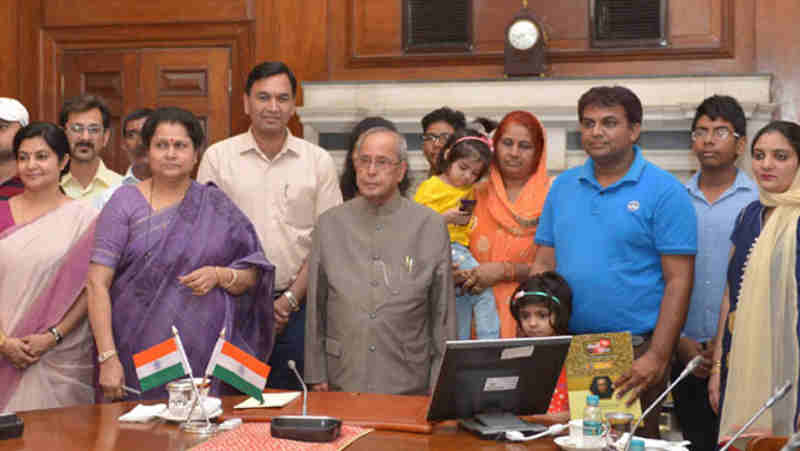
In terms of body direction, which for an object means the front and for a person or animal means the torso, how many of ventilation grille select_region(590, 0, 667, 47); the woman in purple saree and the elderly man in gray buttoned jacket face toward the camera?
3

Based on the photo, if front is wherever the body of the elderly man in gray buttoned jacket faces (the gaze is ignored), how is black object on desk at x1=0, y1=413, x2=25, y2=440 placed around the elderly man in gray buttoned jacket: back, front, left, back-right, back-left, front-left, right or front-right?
front-right

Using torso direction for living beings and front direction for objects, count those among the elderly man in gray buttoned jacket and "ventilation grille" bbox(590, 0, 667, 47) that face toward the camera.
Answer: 2

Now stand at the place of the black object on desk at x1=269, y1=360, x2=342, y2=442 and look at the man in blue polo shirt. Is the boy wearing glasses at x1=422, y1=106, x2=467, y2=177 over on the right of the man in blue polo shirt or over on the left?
left

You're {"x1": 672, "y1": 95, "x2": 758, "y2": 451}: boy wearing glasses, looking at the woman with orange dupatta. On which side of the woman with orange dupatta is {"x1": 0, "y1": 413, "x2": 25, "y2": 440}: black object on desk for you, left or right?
left

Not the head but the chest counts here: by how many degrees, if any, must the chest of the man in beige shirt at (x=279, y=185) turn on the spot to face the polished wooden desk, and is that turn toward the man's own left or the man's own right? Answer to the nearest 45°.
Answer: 0° — they already face it

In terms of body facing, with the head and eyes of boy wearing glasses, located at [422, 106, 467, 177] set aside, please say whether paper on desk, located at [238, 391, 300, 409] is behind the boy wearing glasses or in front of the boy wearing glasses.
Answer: in front

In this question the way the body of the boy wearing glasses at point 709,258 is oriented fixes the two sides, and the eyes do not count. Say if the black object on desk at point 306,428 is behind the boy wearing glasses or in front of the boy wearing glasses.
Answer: in front

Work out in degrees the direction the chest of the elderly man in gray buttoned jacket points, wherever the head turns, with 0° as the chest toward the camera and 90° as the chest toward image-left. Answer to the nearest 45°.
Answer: approximately 0°
